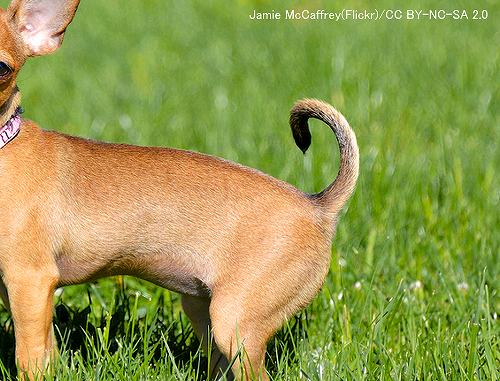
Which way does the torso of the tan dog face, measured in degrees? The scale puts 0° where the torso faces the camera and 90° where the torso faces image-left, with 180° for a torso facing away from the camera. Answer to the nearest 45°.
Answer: approximately 90°

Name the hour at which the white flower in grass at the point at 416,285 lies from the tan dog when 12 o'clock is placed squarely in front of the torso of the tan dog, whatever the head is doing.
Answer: The white flower in grass is roughly at 5 o'clock from the tan dog.
